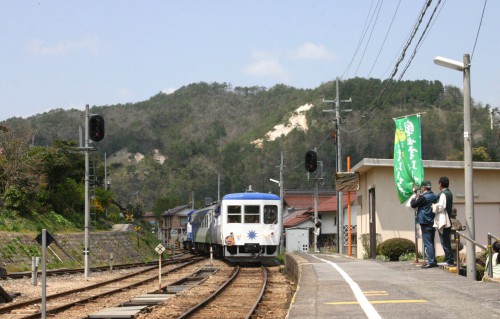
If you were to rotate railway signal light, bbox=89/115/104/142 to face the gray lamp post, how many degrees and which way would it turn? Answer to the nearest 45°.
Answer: approximately 45° to its left

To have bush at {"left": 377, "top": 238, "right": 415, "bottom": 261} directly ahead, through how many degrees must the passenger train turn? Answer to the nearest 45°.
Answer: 0° — it already faces it

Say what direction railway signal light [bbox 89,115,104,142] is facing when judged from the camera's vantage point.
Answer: facing the viewer

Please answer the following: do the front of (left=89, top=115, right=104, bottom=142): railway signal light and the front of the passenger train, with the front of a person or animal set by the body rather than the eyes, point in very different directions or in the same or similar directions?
same or similar directions

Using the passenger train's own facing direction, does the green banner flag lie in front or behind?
in front

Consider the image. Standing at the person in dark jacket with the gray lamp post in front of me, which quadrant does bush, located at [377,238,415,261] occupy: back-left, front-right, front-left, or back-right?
back-left

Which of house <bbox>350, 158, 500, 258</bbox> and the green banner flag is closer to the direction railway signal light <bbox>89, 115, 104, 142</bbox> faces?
the green banner flag

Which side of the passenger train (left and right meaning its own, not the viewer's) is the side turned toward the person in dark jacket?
front

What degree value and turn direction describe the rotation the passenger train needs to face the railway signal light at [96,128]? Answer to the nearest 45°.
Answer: approximately 45° to its right

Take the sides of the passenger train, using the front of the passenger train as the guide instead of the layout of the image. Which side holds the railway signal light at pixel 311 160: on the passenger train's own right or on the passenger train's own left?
on the passenger train's own left

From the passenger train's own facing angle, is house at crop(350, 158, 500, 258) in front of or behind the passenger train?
in front

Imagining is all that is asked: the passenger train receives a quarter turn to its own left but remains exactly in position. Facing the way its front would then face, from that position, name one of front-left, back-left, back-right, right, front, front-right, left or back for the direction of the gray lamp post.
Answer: right

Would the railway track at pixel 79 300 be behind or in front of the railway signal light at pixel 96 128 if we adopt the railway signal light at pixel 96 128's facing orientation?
in front

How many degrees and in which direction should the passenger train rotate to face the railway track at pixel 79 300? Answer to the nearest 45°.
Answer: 0° — it already faces it

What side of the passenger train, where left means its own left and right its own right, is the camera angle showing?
front

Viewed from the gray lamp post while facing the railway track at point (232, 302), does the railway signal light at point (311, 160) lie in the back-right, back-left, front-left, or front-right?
front-right

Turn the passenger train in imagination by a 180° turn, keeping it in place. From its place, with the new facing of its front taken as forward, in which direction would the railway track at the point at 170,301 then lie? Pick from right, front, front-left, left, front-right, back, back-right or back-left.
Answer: back
